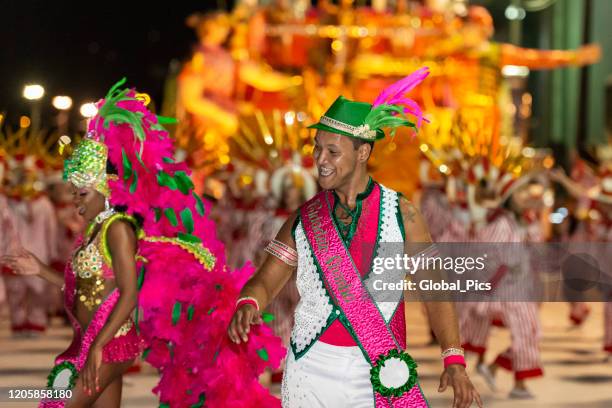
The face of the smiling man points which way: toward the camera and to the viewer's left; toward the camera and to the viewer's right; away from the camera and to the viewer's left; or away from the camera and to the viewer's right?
toward the camera and to the viewer's left

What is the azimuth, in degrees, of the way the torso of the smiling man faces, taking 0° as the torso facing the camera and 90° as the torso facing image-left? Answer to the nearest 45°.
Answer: approximately 45°
